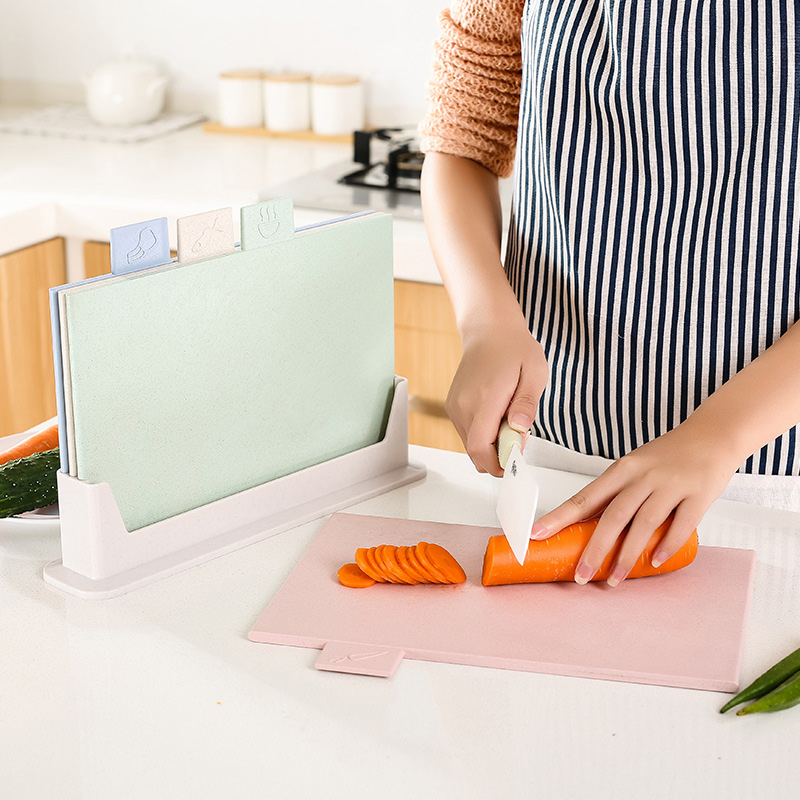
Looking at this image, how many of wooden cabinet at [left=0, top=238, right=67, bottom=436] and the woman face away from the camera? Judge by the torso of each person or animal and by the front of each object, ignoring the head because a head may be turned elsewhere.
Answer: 0

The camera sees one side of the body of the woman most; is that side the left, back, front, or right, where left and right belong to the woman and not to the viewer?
front

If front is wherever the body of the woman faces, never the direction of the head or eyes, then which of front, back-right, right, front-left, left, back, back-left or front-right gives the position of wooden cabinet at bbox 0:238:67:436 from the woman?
back-right

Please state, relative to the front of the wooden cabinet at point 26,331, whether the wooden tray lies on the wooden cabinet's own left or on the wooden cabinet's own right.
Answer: on the wooden cabinet's own left

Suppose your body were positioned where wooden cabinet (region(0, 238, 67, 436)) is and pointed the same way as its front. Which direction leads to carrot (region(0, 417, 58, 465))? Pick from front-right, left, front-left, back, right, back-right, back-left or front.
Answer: front-right

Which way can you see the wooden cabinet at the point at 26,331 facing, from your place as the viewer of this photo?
facing the viewer and to the right of the viewer

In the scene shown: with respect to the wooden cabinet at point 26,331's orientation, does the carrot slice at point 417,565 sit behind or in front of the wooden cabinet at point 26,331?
in front
